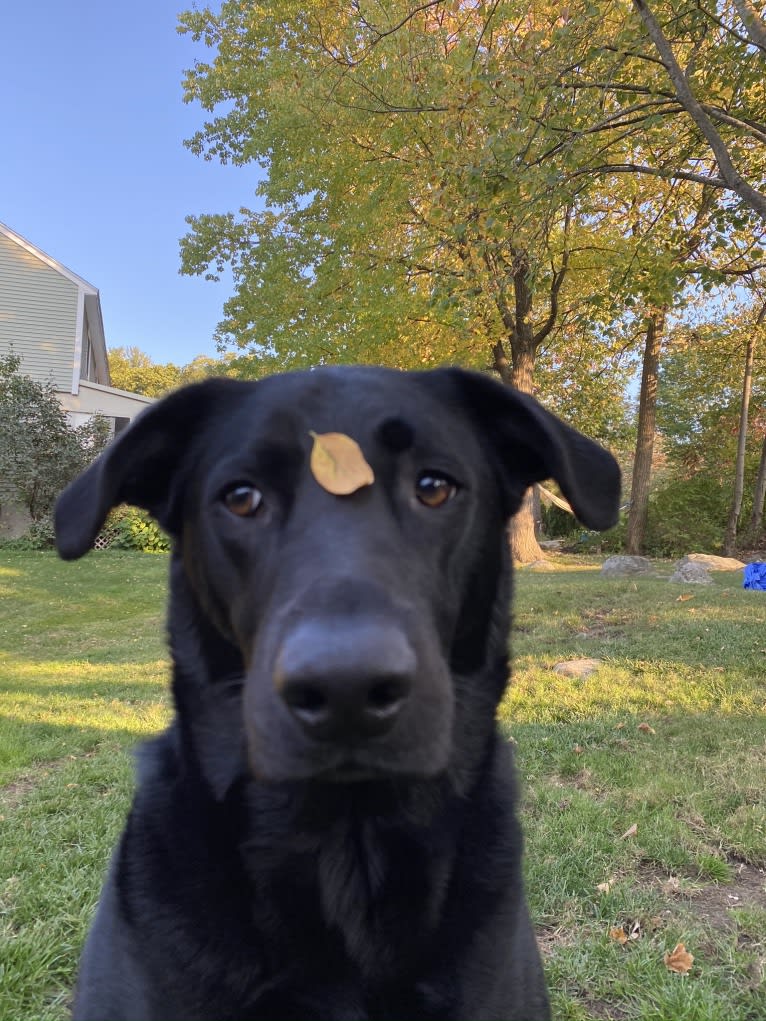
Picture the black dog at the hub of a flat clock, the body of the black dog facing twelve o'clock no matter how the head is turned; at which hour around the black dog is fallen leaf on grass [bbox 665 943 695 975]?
The fallen leaf on grass is roughly at 8 o'clock from the black dog.

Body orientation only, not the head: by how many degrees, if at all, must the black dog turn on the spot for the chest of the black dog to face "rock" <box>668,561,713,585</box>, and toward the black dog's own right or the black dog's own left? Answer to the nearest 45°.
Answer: approximately 135° to the black dog's own left

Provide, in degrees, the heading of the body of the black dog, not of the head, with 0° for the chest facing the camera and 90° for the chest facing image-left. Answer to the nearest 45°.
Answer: approximately 0°

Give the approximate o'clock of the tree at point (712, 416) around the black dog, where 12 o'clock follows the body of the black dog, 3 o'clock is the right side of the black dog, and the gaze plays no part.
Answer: The tree is roughly at 7 o'clock from the black dog.

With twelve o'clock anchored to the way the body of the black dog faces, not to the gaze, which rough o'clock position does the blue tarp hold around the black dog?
The blue tarp is roughly at 7 o'clock from the black dog.

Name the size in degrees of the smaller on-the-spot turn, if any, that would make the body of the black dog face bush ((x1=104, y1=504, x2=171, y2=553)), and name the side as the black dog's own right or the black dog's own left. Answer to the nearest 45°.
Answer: approximately 180°

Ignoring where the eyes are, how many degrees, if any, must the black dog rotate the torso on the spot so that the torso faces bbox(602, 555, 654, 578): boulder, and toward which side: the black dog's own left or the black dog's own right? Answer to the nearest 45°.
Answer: approximately 135° to the black dog's own left

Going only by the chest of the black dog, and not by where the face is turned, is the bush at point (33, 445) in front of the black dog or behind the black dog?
behind

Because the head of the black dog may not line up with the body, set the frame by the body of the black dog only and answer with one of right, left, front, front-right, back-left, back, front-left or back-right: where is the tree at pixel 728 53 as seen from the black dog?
back-left

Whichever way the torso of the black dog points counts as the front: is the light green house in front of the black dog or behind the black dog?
behind

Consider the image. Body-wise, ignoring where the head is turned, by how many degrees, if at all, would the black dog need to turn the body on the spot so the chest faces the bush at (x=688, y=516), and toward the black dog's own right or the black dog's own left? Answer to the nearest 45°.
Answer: approximately 135° to the black dog's own left
